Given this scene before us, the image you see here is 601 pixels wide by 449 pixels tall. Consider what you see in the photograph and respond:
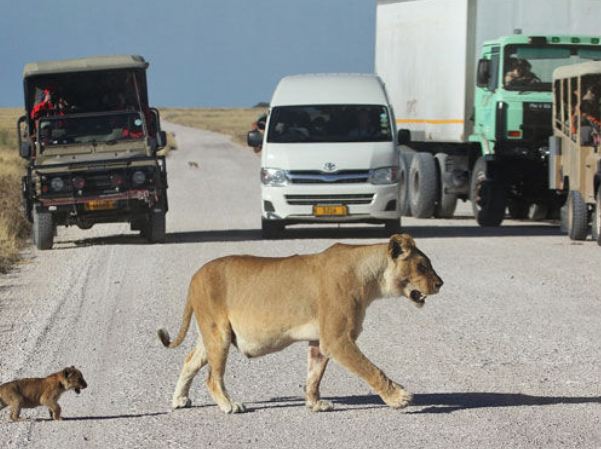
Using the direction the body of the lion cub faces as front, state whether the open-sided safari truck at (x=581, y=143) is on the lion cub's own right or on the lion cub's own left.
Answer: on the lion cub's own left

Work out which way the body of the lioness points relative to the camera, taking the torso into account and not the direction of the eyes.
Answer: to the viewer's right

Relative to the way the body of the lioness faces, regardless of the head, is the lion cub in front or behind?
behind

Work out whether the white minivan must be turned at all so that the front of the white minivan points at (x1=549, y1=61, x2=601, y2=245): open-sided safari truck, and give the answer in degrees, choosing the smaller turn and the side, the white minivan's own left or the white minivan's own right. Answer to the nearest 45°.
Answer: approximately 90° to the white minivan's own left

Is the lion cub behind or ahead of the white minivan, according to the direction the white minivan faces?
ahead

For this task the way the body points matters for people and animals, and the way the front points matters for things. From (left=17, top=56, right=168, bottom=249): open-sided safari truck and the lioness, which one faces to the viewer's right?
the lioness

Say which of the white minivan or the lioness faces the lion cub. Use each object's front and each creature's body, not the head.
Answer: the white minivan

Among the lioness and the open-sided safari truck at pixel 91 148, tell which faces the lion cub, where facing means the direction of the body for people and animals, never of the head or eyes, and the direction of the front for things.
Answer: the open-sided safari truck

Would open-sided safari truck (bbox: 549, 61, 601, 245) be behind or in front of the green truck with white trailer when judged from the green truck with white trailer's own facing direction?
in front

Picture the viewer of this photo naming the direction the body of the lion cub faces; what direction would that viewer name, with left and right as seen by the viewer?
facing to the right of the viewer

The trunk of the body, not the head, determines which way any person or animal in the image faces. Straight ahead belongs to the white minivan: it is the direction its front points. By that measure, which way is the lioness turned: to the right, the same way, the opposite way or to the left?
to the left

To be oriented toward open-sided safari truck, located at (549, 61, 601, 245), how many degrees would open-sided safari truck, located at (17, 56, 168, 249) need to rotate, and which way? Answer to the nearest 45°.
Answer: approximately 90° to its left
